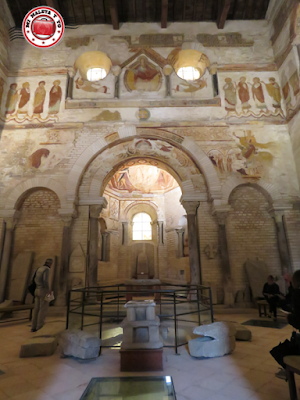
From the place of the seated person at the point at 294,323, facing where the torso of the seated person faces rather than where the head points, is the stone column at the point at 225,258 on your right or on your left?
on your right

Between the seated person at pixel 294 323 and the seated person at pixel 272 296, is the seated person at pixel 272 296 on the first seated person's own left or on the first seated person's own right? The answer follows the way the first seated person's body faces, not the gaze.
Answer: on the first seated person's own right

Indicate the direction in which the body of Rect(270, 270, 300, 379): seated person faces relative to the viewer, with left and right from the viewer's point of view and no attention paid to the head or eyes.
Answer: facing to the left of the viewer

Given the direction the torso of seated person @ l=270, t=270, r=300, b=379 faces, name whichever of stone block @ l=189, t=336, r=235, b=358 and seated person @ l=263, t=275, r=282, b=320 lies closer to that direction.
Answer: the stone block

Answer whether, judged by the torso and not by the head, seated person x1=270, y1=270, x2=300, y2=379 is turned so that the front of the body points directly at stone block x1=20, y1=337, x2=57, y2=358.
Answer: yes

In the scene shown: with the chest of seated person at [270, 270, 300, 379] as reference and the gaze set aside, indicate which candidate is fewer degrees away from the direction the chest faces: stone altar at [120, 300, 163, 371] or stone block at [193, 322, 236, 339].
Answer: the stone altar
